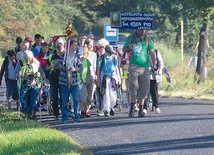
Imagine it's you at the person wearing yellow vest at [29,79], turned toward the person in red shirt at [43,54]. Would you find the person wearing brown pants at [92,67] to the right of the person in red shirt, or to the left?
right

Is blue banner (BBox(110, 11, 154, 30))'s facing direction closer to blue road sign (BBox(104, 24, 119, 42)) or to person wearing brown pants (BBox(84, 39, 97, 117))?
the person wearing brown pants

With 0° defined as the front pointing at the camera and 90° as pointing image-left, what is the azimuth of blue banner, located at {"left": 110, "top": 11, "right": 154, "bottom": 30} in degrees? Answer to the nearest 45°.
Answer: approximately 0°

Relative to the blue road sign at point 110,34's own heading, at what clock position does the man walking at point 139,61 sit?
The man walking is roughly at 12 o'clock from the blue road sign.

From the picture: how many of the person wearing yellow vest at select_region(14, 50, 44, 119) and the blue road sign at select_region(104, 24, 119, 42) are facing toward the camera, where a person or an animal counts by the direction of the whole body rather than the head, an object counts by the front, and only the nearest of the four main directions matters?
2

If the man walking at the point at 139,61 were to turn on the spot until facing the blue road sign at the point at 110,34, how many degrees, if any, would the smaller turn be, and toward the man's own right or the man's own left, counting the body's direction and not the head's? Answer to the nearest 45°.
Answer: approximately 180°
